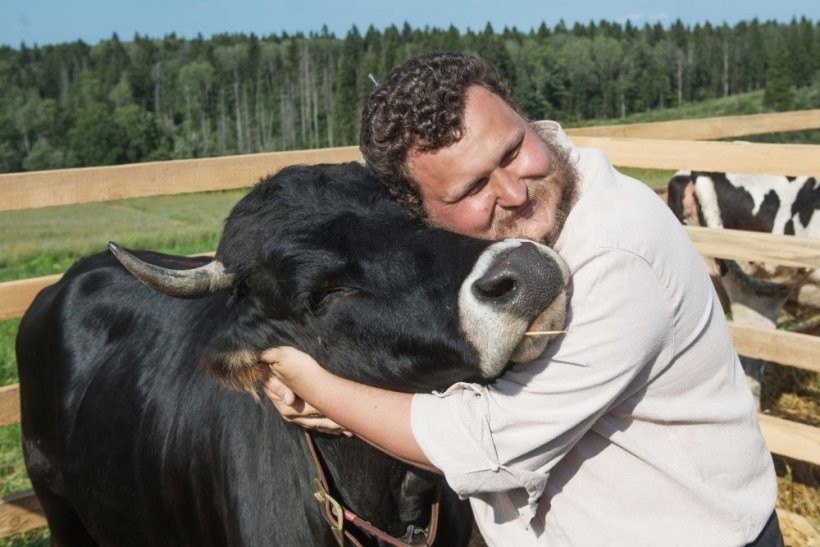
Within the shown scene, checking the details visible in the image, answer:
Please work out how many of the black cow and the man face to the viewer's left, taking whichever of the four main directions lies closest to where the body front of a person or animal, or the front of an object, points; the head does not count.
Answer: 1

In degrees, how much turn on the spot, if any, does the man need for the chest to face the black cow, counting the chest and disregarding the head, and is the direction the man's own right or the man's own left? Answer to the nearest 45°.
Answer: approximately 45° to the man's own right

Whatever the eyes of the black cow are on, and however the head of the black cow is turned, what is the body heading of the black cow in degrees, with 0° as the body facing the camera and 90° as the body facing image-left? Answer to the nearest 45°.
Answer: approximately 315°

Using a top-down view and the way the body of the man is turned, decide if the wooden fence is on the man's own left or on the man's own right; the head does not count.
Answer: on the man's own right

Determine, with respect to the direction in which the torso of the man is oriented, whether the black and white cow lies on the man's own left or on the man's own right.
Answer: on the man's own right

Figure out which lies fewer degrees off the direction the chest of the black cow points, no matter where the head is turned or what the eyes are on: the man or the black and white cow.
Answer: the man

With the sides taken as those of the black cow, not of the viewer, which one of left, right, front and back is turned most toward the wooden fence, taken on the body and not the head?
left

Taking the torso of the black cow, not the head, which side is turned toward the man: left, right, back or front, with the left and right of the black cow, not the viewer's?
front

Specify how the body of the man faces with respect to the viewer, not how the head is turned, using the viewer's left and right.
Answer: facing to the left of the viewer
